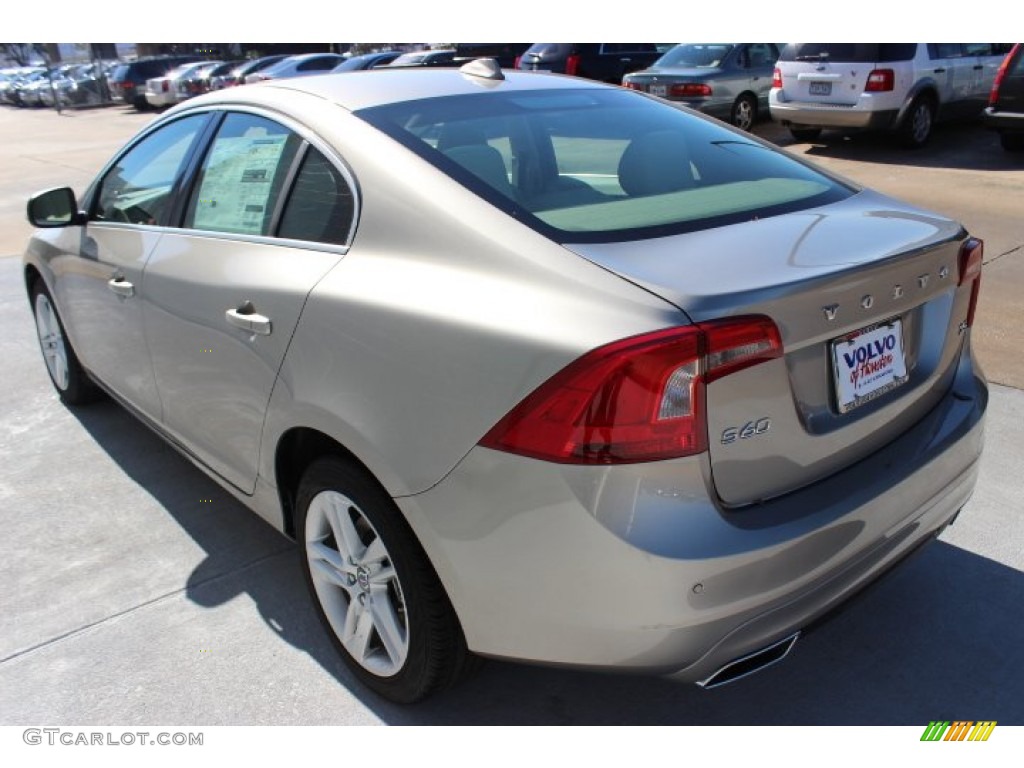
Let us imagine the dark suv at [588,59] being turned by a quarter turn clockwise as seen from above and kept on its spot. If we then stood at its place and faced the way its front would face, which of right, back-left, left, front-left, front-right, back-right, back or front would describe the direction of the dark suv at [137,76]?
back

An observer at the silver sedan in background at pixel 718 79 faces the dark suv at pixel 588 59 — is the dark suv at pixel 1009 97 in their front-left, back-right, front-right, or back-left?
back-right

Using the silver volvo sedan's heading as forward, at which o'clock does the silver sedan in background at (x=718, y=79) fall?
The silver sedan in background is roughly at 2 o'clock from the silver volvo sedan.

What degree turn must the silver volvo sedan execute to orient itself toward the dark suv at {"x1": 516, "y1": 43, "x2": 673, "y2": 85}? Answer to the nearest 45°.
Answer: approximately 45° to its right

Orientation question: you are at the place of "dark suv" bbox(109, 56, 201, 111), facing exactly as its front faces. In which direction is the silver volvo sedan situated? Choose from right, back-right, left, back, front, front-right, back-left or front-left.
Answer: back-right

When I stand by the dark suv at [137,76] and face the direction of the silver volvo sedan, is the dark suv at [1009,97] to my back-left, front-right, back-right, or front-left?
front-left

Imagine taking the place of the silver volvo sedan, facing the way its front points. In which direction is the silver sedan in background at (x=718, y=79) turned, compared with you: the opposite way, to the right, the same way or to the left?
to the right

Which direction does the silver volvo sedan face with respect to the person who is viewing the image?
facing away from the viewer and to the left of the viewer

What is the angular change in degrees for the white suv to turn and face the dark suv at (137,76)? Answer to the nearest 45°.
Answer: approximately 90° to its left

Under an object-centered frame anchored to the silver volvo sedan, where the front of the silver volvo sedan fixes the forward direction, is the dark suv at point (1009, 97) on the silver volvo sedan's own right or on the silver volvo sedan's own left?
on the silver volvo sedan's own right

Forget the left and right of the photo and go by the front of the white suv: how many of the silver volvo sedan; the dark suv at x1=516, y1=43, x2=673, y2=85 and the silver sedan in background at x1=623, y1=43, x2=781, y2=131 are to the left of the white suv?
2

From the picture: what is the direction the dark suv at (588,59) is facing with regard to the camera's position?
facing away from the viewer and to the right of the viewer

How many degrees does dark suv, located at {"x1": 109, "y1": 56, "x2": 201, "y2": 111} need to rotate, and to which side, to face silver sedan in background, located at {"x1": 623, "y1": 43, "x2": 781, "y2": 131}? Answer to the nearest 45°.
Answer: approximately 135° to its right

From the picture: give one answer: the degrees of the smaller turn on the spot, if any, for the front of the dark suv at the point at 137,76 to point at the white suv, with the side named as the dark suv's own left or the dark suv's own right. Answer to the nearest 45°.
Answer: approximately 135° to the dark suv's own right

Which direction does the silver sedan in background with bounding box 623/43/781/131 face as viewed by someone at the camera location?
facing away from the viewer and to the right of the viewer

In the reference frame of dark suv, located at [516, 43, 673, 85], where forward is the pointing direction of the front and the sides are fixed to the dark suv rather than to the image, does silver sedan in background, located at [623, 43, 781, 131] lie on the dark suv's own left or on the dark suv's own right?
on the dark suv's own right

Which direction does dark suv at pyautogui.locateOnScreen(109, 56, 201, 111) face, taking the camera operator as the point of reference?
facing away from the viewer and to the right of the viewer

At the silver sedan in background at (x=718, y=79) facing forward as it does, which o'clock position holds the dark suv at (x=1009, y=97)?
The dark suv is roughly at 3 o'clock from the silver sedan in background.
